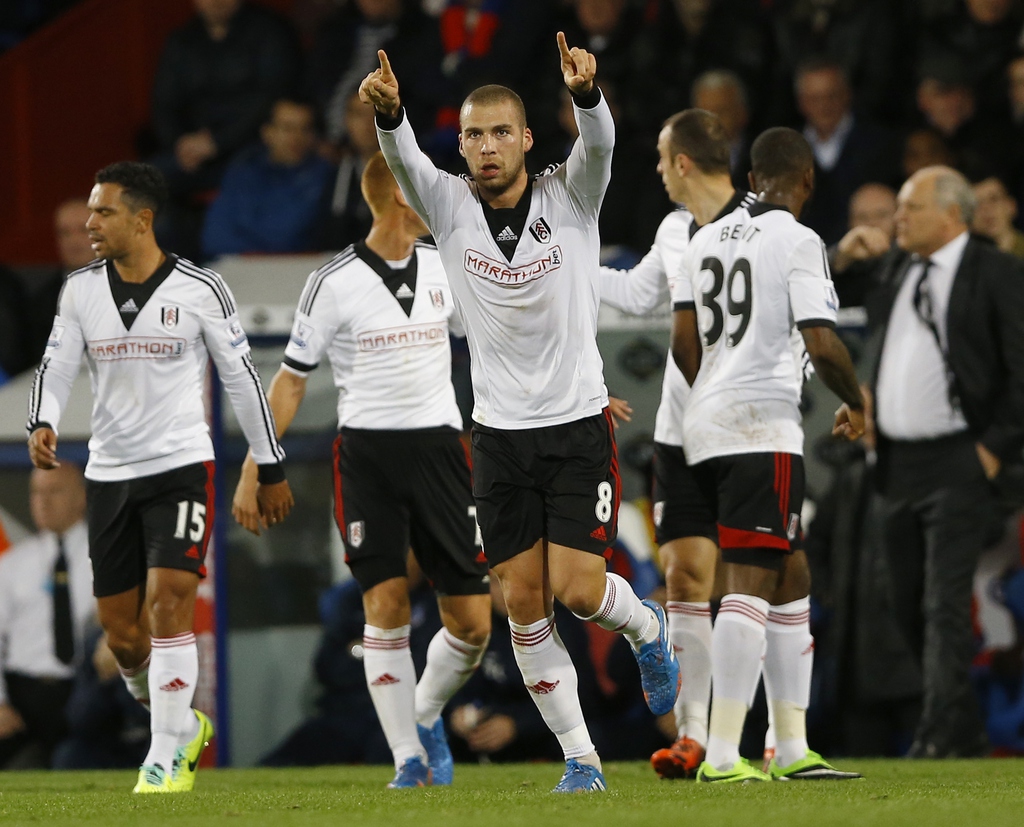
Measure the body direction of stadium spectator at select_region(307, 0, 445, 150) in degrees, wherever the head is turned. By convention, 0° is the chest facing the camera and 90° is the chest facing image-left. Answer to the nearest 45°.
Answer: approximately 0°

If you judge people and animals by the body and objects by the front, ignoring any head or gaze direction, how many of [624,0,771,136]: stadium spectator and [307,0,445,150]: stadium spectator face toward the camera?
2

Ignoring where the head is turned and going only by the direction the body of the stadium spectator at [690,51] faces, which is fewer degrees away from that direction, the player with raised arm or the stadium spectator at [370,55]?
the player with raised arm

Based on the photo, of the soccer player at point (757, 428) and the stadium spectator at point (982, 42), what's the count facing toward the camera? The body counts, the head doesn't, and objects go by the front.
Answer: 1

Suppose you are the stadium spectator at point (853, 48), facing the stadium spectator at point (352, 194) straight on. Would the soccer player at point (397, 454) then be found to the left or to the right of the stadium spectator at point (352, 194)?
left

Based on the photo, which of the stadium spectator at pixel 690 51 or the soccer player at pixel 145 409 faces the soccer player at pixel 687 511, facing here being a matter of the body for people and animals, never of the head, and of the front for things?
the stadium spectator

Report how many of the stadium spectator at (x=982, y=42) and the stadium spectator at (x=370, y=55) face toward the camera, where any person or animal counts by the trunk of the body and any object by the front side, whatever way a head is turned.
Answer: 2
